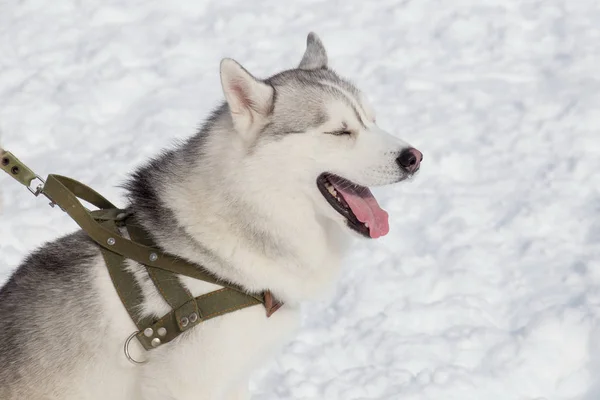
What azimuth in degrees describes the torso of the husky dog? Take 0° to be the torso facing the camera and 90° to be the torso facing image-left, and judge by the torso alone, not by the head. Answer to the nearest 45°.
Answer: approximately 270°
